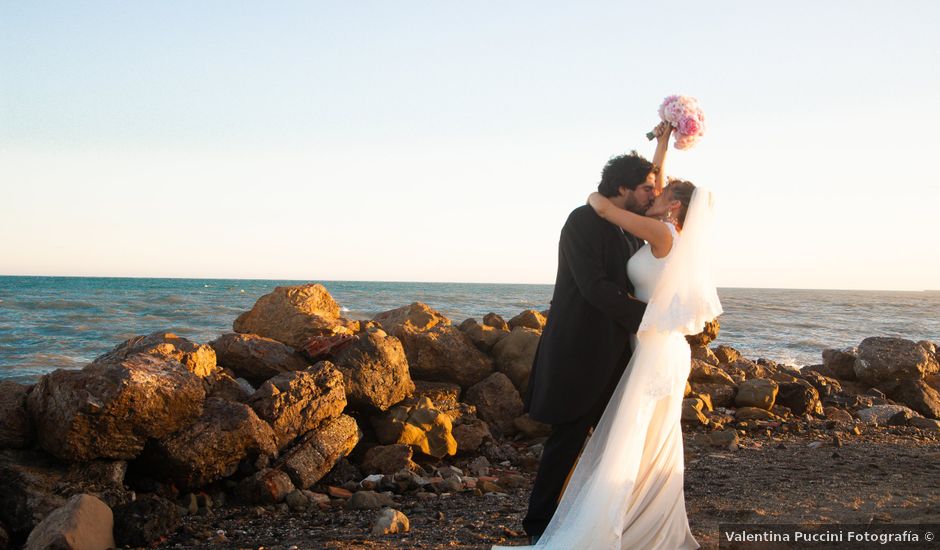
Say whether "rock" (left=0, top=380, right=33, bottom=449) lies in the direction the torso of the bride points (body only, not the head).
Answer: yes

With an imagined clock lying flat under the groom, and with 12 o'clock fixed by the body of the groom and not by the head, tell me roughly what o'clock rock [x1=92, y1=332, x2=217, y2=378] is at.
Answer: The rock is roughly at 7 o'clock from the groom.

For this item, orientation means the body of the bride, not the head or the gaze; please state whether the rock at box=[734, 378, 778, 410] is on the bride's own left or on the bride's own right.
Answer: on the bride's own right

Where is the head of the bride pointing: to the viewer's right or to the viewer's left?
to the viewer's left

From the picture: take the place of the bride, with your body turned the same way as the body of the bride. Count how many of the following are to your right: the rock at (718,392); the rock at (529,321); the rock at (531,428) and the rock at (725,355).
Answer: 4

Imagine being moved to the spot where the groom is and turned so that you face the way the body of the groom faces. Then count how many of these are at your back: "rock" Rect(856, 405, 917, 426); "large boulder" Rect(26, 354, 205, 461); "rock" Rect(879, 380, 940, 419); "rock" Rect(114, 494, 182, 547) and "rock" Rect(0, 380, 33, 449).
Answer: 3

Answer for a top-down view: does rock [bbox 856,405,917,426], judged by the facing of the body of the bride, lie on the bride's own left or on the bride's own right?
on the bride's own right

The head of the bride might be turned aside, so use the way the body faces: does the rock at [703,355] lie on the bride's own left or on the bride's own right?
on the bride's own right

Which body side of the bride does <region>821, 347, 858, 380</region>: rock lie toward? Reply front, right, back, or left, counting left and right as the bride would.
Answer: right

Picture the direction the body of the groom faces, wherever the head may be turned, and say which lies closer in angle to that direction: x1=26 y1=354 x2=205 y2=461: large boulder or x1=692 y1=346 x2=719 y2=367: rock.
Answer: the rock

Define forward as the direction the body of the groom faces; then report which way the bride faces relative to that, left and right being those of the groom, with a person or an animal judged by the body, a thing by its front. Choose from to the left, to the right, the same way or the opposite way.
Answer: the opposite way

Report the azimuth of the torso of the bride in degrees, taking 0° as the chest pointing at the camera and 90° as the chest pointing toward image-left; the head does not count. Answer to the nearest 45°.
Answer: approximately 90°

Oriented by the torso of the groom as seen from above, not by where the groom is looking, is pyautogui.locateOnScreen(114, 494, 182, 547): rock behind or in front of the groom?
behind

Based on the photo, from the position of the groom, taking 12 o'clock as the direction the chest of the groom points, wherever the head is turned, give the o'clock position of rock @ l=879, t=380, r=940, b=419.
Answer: The rock is roughly at 10 o'clock from the groom.

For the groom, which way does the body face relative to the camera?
to the viewer's right

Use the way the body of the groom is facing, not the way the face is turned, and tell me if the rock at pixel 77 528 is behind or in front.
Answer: behind

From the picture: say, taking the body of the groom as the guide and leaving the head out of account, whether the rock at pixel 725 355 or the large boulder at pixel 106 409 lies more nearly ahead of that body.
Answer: the rock

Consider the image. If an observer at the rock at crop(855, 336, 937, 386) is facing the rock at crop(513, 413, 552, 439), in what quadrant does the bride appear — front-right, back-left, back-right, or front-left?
front-left
